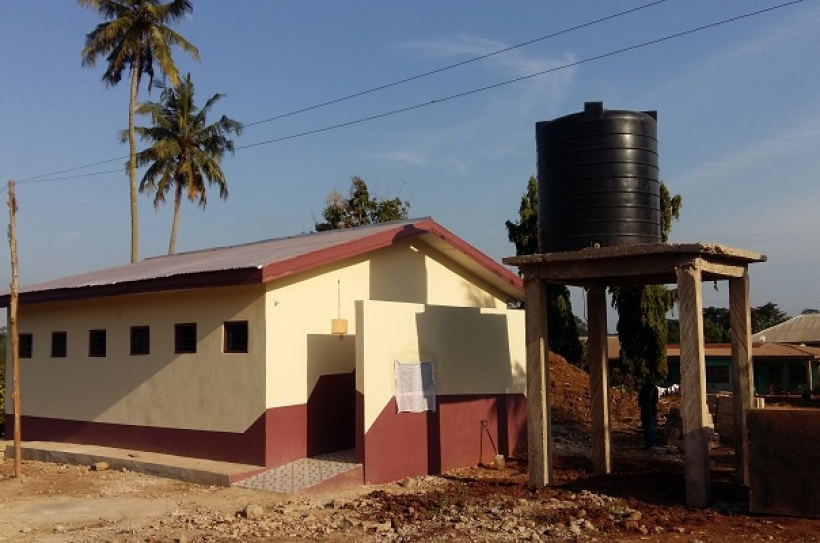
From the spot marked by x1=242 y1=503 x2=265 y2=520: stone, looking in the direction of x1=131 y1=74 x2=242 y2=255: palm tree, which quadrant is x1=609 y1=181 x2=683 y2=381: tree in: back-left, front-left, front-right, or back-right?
front-right

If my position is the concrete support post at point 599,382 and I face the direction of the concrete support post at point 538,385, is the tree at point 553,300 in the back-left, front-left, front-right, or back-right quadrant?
back-right

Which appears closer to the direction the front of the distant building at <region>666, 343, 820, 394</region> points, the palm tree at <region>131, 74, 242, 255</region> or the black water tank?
the black water tank

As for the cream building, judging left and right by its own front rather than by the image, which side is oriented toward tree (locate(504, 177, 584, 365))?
left

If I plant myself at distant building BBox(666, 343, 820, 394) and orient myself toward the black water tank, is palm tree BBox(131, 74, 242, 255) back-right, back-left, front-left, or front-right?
front-right

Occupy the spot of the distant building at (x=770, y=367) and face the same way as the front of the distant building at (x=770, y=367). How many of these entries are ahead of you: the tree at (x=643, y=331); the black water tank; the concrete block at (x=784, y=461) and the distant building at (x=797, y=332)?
3

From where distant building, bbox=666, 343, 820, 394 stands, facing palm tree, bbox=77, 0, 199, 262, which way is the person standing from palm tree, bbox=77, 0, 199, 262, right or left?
left

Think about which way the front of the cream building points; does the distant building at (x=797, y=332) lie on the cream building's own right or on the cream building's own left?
on the cream building's own left

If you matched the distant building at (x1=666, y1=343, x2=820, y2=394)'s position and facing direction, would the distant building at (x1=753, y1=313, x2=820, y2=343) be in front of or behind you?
behind

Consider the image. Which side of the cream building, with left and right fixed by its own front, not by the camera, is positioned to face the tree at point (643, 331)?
left

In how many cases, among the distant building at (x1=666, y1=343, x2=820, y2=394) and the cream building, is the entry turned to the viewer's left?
0

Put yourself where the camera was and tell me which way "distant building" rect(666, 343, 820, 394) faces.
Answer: facing the viewer

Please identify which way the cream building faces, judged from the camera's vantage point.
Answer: facing the viewer and to the right of the viewer

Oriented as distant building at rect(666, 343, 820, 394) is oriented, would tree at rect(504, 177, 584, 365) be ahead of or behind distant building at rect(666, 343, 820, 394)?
ahead

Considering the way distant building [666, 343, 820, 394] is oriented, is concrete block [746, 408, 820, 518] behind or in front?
in front

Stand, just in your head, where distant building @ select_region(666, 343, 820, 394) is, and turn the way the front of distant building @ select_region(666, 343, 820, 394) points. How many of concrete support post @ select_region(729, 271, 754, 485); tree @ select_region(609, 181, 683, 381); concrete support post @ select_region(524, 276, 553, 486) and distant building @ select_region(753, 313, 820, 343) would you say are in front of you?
3

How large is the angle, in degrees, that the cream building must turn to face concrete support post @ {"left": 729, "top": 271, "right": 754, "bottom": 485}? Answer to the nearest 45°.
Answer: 0° — it already faces it

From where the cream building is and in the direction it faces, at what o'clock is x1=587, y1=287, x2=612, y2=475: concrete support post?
The concrete support post is roughly at 11 o'clock from the cream building.
